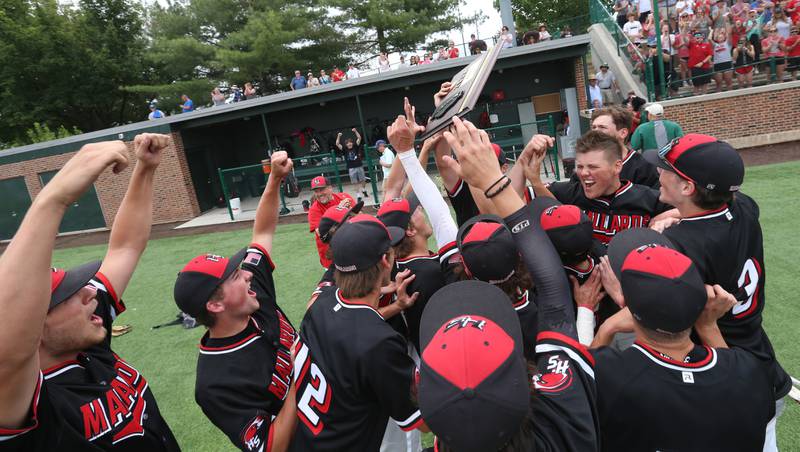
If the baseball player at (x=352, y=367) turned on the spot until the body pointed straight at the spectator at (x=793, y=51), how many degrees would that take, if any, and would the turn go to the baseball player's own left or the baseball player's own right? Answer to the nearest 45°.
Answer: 0° — they already face them

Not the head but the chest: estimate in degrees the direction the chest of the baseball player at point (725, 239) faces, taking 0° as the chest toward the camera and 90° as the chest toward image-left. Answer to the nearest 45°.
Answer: approximately 135°

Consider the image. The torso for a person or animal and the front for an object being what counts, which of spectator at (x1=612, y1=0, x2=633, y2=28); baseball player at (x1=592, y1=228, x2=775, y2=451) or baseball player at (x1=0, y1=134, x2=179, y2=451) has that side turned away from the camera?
baseball player at (x1=592, y1=228, x2=775, y2=451)

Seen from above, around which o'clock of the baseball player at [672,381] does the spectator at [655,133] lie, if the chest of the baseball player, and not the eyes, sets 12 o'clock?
The spectator is roughly at 12 o'clock from the baseball player.

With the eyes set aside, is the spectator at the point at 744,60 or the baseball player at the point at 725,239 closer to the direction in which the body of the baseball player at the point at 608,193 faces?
the baseball player

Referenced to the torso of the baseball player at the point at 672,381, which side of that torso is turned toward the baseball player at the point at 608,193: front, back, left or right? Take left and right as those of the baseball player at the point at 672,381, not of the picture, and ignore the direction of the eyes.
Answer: front

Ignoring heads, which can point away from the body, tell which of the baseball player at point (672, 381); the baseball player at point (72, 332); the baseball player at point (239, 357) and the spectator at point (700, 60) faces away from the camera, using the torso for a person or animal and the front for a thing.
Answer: the baseball player at point (672, 381)

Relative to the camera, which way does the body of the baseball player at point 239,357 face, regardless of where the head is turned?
to the viewer's right

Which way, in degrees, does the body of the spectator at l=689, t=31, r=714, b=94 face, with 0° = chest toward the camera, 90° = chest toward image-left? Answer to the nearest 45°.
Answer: approximately 45°

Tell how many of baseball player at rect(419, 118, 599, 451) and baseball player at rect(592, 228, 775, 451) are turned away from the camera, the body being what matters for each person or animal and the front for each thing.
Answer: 2

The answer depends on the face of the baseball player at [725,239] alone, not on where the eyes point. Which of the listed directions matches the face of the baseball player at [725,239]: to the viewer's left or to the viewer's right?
to the viewer's left

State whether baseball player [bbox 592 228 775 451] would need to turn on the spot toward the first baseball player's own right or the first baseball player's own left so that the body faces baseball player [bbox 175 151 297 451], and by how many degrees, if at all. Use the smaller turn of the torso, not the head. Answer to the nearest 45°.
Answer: approximately 90° to the first baseball player's own left

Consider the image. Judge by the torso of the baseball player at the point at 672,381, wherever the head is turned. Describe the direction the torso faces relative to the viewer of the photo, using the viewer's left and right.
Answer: facing away from the viewer
